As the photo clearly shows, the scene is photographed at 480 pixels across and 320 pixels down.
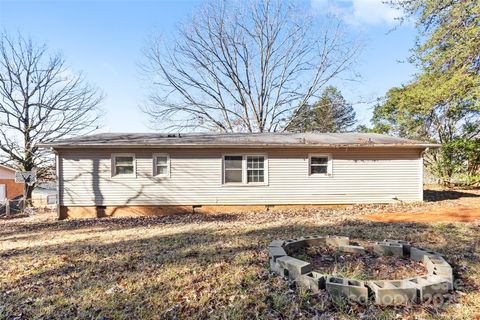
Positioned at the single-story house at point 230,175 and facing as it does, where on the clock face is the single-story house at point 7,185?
the single-story house at point 7,185 is roughly at 10 o'clock from the single-story house at point 230,175.

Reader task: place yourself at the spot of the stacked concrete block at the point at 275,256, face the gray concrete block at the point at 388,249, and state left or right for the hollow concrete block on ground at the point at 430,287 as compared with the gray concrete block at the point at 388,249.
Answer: right

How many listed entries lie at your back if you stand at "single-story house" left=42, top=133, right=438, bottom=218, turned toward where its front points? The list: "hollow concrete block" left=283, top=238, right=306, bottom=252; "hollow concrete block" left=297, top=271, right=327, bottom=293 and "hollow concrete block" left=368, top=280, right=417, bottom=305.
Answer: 3

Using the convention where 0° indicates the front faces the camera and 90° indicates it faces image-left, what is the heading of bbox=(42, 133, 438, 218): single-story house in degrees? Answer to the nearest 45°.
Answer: approximately 180°

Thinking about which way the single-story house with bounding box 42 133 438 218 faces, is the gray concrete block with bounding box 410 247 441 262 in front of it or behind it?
behind

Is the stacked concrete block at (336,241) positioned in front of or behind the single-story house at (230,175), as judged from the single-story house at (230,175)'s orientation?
behind

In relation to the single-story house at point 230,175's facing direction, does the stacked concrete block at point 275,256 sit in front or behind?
behind

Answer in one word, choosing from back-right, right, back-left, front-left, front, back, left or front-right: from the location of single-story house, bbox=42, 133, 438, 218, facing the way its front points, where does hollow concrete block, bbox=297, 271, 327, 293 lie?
back

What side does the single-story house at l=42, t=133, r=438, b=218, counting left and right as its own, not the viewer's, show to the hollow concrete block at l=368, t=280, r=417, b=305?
back

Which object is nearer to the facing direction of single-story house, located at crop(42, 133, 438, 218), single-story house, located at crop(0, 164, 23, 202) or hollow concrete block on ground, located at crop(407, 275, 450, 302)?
the single-story house

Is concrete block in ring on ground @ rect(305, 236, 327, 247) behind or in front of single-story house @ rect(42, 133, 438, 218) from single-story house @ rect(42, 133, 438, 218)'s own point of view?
behind

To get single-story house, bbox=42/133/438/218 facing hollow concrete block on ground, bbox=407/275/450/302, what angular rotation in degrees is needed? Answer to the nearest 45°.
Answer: approximately 180°

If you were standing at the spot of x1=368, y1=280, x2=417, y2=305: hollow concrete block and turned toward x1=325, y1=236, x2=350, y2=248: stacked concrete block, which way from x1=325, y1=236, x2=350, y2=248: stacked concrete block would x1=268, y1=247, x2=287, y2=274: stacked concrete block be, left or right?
left

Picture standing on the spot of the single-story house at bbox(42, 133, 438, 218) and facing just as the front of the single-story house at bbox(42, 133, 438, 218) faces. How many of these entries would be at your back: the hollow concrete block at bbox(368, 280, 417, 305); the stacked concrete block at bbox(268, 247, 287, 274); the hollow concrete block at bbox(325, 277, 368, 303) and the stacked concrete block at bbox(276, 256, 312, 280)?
4

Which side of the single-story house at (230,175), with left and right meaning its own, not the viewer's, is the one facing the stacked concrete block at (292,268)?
back

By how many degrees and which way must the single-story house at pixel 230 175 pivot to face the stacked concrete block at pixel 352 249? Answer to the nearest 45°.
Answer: approximately 180°
